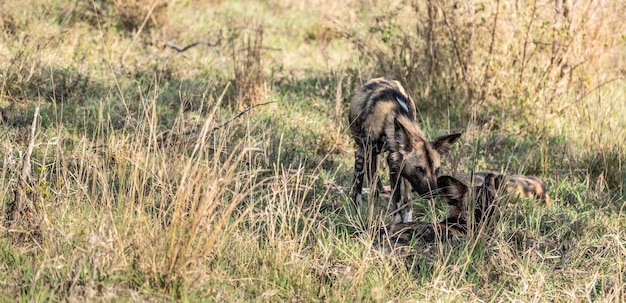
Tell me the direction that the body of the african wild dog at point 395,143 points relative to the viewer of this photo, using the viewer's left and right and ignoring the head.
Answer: facing the viewer and to the right of the viewer

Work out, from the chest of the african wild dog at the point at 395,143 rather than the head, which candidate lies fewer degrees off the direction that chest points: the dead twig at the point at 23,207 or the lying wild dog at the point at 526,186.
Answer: the lying wild dog

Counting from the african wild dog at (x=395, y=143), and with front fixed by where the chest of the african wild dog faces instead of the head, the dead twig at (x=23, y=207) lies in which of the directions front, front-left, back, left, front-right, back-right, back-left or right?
right

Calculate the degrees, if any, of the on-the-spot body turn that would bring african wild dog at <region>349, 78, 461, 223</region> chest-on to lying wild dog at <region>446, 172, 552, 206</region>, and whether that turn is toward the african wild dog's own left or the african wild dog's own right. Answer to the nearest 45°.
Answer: approximately 45° to the african wild dog's own left

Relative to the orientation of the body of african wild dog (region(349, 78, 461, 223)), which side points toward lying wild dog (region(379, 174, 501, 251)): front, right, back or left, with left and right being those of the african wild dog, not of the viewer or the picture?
front

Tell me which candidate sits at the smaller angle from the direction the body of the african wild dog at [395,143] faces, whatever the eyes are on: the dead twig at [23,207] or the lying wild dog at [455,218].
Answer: the lying wild dog
